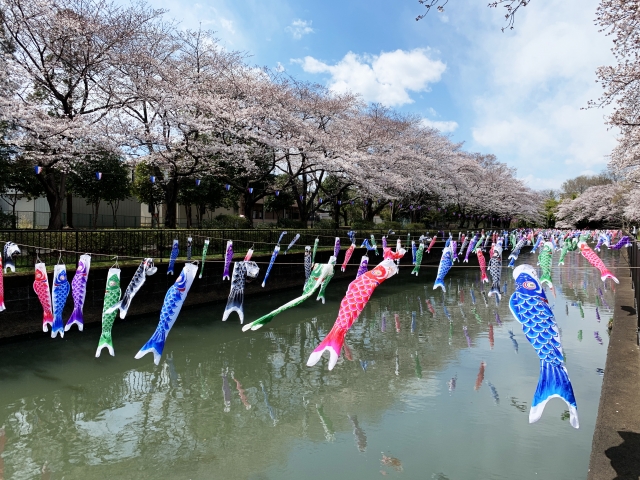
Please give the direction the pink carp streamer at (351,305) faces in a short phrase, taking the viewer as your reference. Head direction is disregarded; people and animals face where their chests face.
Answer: facing to the right of the viewer

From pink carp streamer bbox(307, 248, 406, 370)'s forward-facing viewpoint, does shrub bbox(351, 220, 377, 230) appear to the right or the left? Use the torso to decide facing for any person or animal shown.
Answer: on its left

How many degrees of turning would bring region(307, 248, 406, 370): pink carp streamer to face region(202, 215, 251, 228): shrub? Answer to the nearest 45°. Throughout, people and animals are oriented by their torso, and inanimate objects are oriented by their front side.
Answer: approximately 90° to its left

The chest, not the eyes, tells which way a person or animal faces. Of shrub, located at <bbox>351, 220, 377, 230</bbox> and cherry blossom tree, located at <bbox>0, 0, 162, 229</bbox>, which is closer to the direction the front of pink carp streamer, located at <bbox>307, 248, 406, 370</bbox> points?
the shrub

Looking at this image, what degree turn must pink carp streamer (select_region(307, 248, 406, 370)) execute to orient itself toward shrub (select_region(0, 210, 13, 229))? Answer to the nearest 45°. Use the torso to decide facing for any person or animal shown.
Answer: approximately 135° to its left
